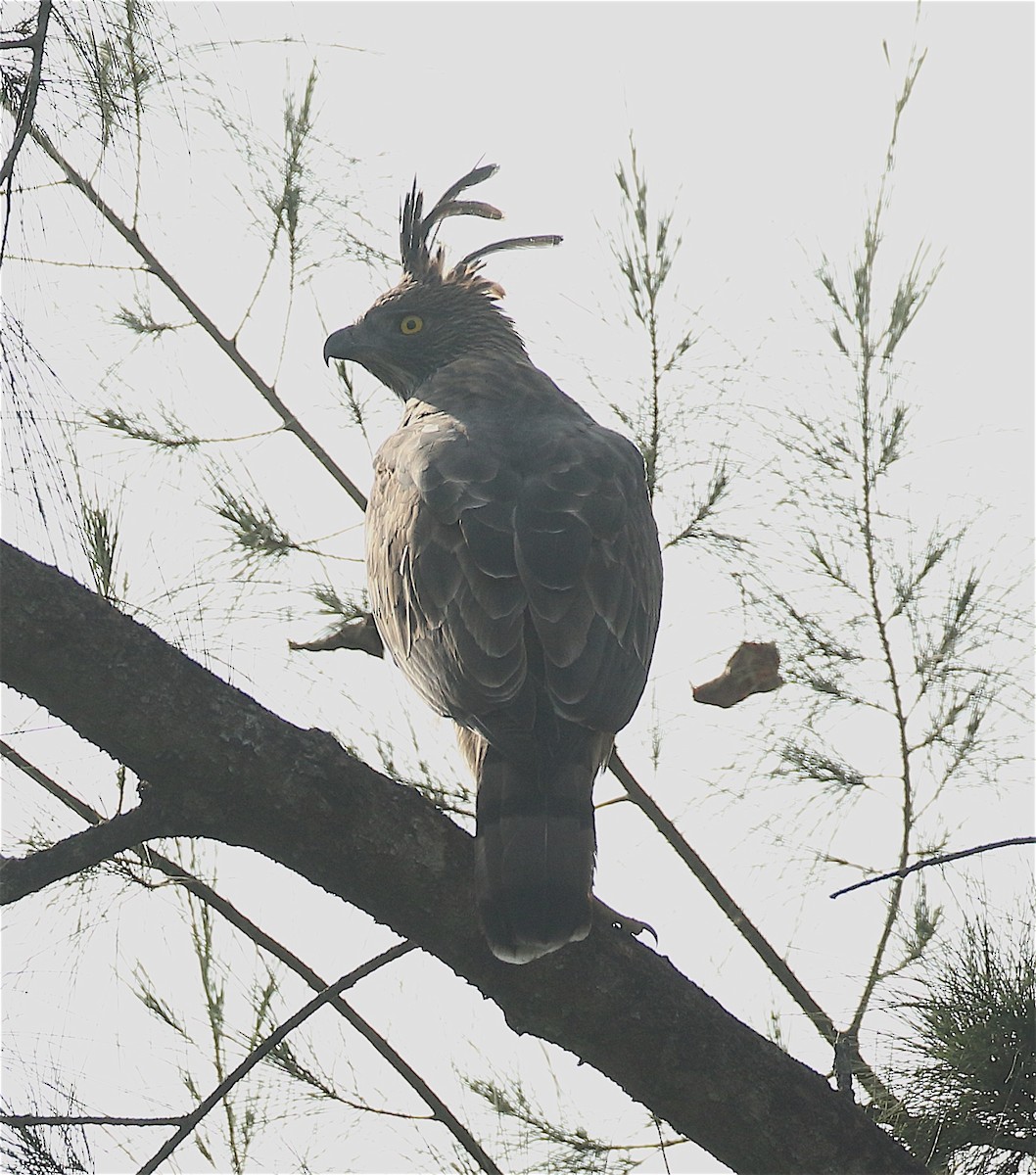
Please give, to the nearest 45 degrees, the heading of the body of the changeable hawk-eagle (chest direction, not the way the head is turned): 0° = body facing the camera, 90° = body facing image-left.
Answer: approximately 180°
